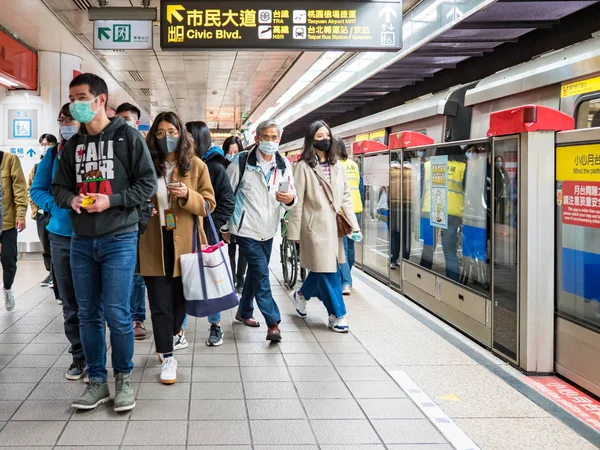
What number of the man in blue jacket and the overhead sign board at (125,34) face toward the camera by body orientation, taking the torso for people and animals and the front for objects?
2

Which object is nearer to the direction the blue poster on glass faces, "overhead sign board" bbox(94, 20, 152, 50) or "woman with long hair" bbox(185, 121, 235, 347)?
the woman with long hair

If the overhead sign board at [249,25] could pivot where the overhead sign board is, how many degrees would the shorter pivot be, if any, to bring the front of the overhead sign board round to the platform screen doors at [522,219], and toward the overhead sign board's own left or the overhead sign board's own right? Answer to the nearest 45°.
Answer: approximately 45° to the overhead sign board's own left
